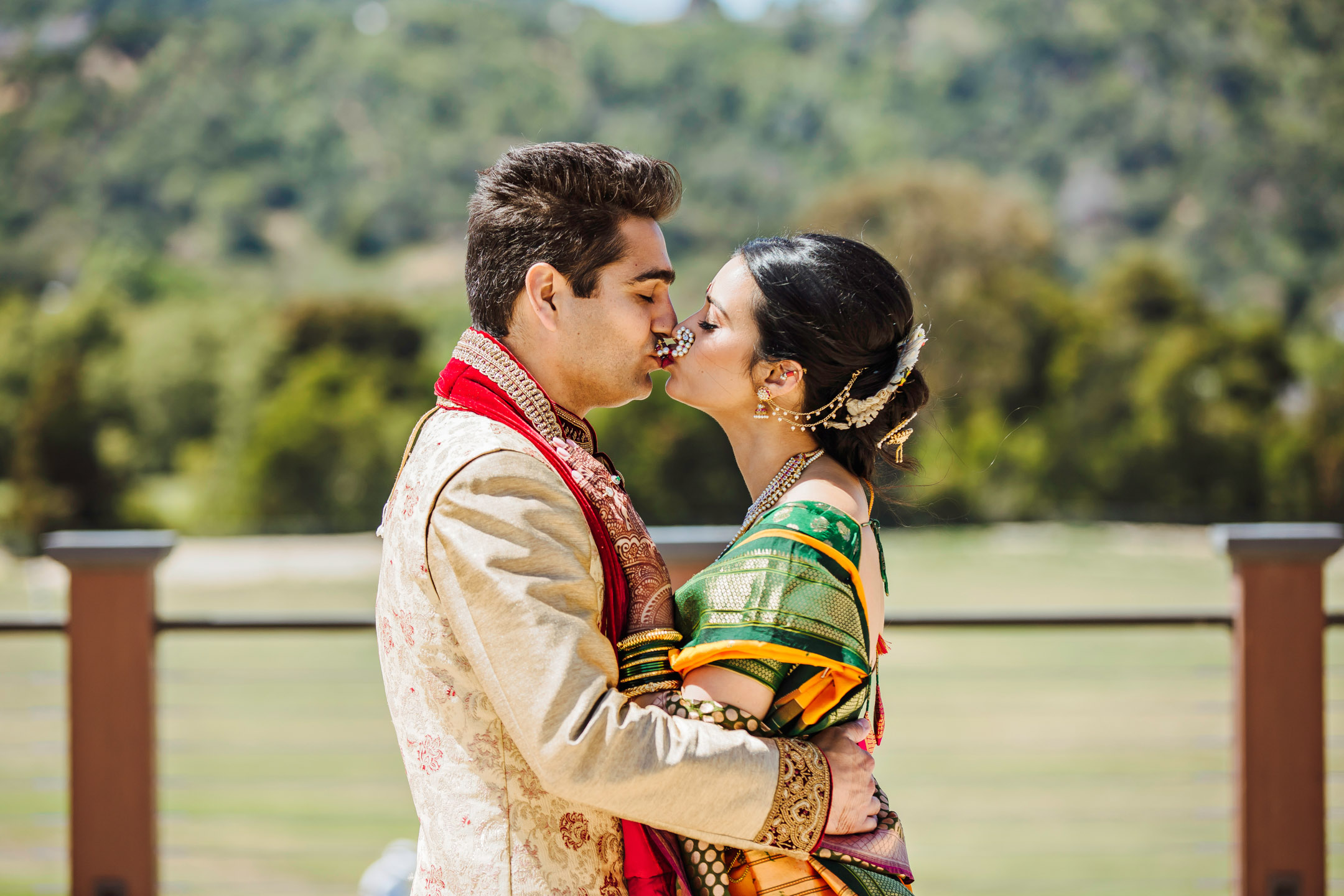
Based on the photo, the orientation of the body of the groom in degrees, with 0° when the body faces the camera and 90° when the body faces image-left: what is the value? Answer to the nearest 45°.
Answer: approximately 270°

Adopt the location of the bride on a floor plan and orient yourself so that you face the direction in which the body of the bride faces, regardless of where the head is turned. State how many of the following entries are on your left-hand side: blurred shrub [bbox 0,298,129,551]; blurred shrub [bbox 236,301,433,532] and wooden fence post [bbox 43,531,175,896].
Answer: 0

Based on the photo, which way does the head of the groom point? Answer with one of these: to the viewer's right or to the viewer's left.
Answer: to the viewer's right

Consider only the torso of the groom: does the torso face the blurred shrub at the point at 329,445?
no

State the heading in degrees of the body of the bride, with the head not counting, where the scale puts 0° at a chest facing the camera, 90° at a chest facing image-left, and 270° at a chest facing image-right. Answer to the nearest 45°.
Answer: approximately 90°

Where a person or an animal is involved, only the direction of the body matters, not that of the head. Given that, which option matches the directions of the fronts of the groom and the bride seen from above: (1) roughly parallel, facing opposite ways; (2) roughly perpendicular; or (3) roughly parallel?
roughly parallel, facing opposite ways

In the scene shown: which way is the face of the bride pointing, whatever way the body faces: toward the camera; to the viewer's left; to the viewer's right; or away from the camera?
to the viewer's left

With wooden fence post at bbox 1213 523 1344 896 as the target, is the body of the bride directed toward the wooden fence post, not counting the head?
no

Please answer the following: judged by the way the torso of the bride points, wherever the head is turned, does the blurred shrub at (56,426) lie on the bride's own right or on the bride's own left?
on the bride's own right

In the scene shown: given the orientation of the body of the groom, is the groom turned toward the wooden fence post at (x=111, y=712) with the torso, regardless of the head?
no
